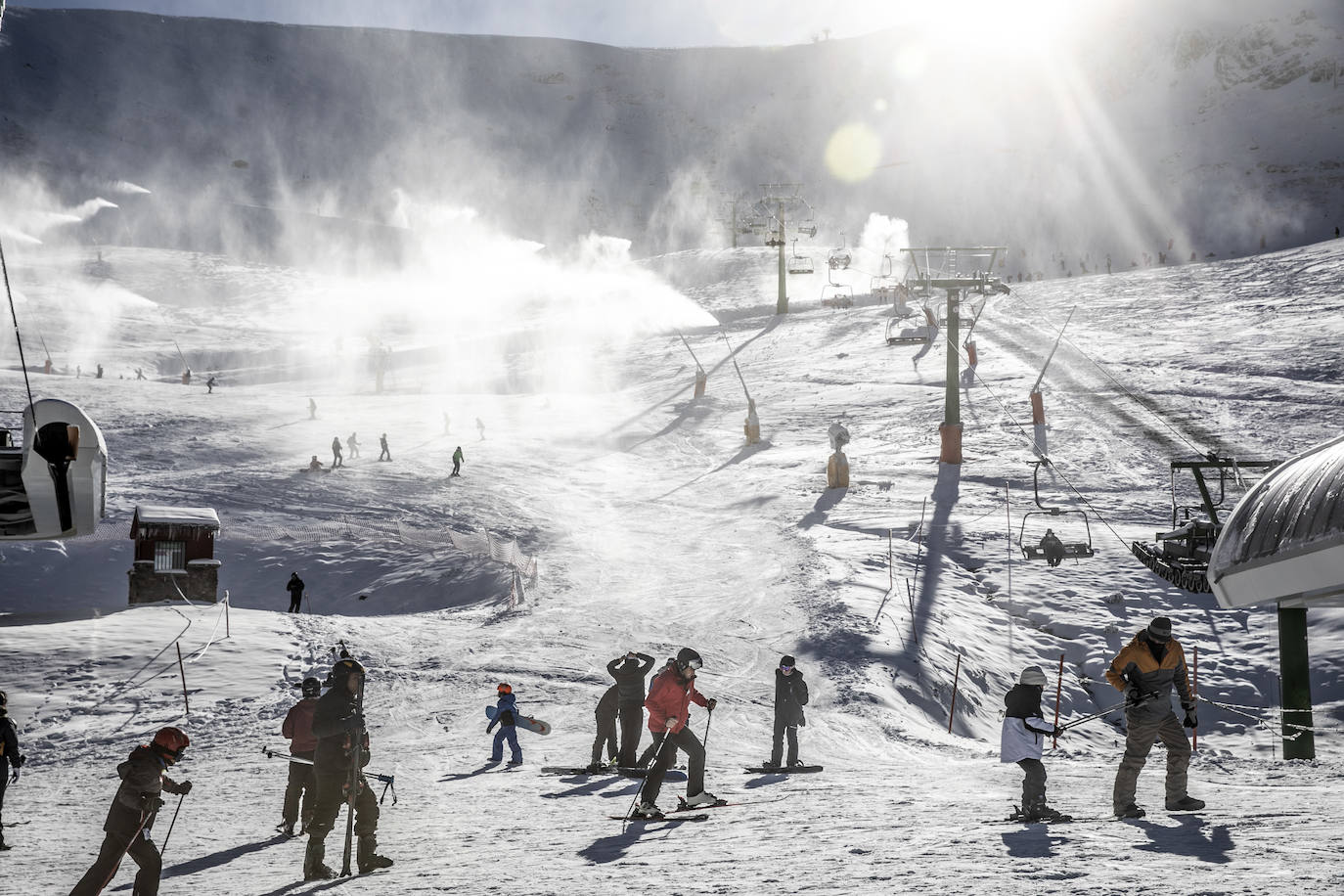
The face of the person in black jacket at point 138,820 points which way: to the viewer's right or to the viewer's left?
to the viewer's right

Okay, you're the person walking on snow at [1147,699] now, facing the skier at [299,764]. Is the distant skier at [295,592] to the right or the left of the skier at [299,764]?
right

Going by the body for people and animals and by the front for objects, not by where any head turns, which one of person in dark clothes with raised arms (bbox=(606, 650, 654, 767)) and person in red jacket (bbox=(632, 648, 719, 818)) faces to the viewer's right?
the person in red jacket

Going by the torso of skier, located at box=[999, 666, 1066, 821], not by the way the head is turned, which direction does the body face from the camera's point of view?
to the viewer's right

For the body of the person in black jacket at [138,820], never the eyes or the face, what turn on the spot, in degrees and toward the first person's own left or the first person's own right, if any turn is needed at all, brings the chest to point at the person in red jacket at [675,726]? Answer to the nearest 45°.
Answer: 0° — they already face them

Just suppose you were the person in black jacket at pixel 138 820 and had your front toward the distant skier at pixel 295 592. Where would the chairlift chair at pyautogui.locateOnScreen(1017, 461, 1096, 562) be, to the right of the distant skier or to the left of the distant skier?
right

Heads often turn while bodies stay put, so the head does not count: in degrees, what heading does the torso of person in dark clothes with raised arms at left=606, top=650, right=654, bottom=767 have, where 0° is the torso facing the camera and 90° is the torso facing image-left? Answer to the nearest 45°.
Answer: approximately 180°

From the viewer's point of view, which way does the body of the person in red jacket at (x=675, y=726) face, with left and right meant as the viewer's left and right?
facing to the right of the viewer

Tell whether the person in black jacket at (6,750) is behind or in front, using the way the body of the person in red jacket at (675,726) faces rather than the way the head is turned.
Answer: behind

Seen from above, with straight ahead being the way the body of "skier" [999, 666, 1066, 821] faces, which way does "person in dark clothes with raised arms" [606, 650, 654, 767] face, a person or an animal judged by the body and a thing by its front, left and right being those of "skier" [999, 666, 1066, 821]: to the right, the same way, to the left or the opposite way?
to the left
